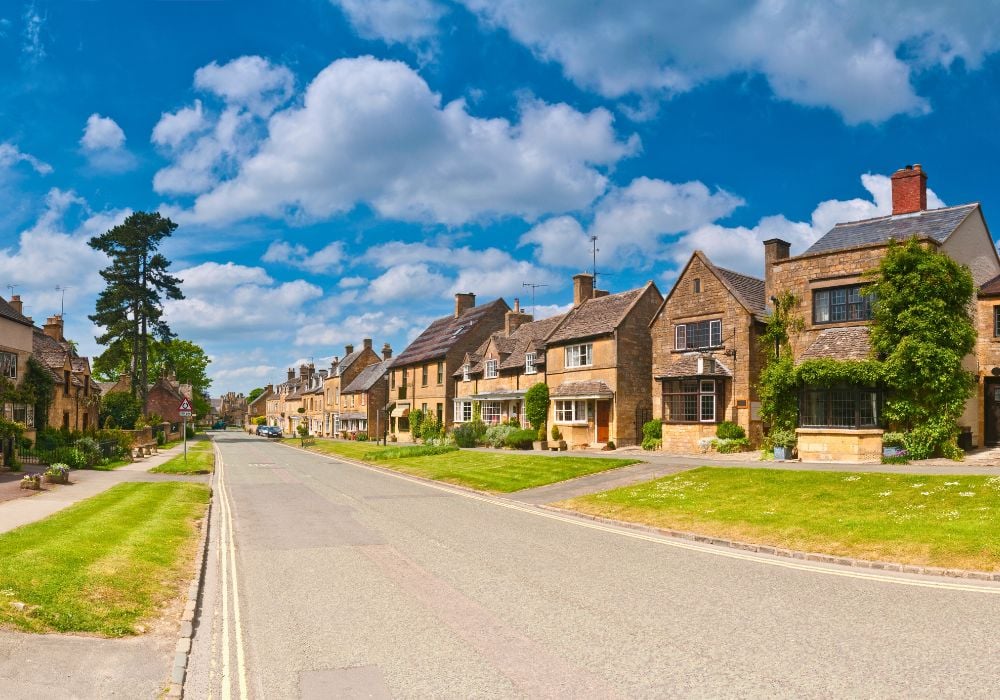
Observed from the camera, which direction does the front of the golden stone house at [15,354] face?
facing the viewer and to the right of the viewer

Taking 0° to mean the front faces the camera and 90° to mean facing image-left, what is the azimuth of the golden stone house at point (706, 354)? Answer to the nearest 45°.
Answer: approximately 45°

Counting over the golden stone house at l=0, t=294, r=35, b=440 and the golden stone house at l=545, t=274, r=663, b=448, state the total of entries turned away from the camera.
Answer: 0

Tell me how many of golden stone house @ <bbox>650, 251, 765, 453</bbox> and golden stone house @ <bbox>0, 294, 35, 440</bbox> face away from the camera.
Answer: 0

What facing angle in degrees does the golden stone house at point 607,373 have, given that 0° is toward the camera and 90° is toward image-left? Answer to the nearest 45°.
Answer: approximately 45°

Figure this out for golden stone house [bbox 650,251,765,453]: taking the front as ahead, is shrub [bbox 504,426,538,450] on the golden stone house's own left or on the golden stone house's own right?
on the golden stone house's own right

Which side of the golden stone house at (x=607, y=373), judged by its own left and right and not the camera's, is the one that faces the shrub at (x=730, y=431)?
left

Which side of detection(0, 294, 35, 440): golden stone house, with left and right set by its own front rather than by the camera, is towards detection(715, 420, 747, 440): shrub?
front

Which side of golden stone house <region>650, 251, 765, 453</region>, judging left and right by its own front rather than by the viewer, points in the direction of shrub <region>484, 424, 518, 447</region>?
right

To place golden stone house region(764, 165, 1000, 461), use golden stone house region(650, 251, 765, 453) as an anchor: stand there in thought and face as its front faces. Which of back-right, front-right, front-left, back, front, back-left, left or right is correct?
left

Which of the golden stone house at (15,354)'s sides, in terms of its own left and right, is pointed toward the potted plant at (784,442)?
front
